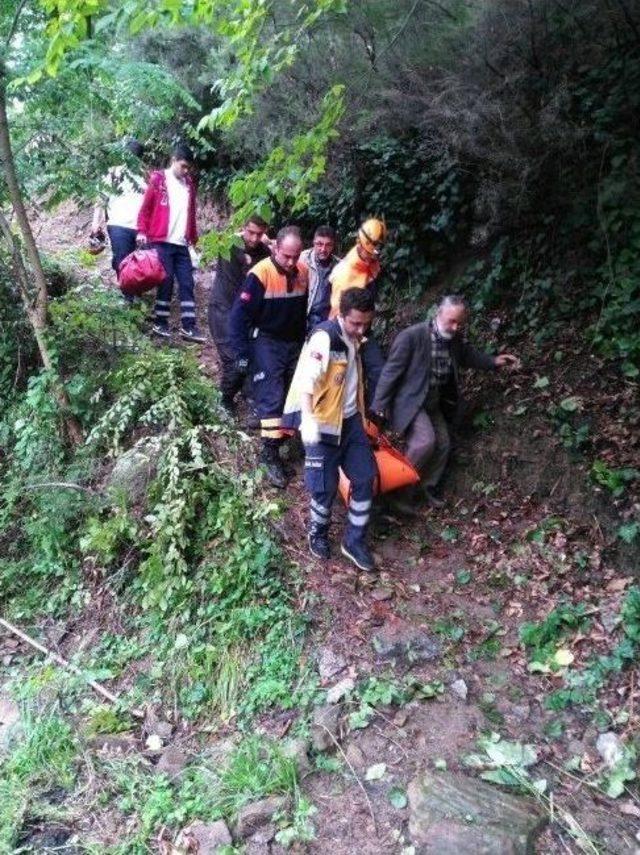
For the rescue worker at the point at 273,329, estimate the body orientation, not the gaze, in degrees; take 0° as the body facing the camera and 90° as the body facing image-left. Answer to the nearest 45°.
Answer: approximately 315°

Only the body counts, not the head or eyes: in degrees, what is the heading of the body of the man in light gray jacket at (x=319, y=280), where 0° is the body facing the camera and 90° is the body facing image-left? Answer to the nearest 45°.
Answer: approximately 0°

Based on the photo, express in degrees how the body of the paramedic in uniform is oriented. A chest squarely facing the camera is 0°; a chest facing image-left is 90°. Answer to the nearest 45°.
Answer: approximately 315°

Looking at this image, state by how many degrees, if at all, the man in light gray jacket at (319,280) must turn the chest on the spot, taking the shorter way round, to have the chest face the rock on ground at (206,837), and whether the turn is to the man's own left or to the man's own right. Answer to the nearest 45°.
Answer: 0° — they already face it

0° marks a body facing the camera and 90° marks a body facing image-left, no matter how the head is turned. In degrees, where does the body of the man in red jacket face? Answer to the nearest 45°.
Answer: approximately 315°
